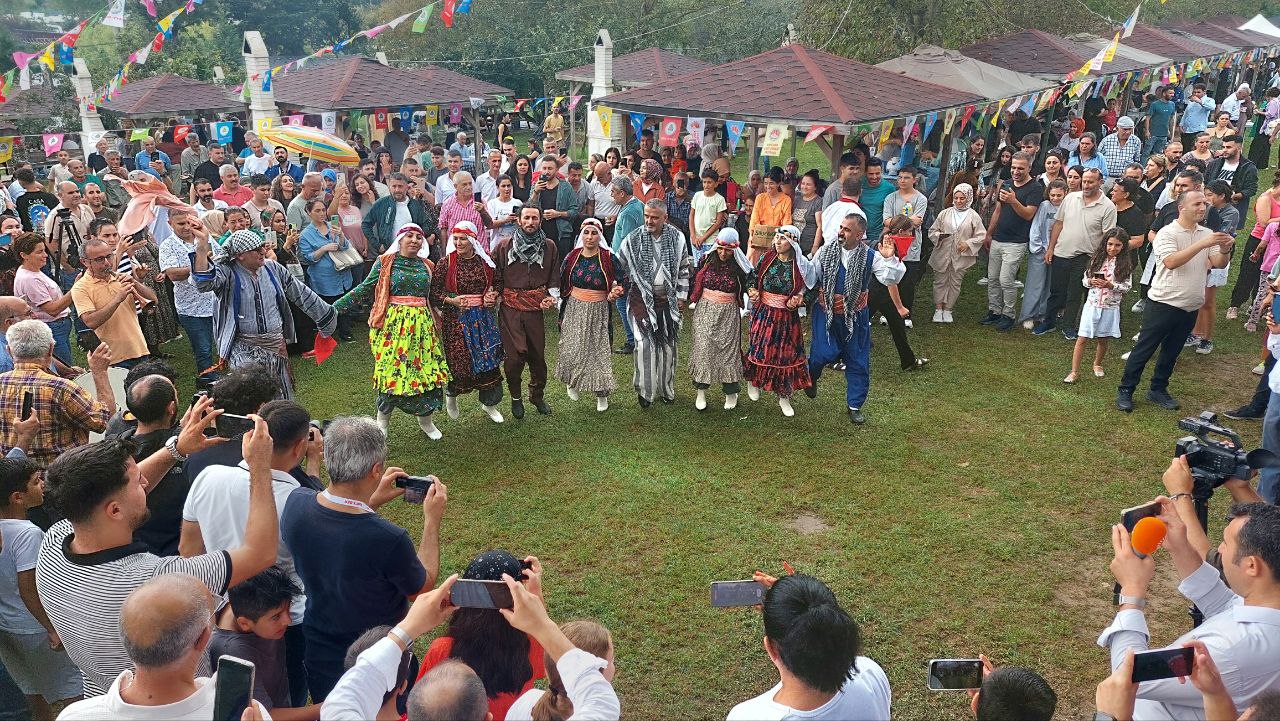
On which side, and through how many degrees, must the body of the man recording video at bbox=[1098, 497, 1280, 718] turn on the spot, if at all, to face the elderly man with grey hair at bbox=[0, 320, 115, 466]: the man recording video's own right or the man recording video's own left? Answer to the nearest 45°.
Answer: approximately 45° to the man recording video's own left

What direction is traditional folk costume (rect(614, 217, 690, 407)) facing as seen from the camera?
toward the camera

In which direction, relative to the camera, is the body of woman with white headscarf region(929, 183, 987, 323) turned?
toward the camera

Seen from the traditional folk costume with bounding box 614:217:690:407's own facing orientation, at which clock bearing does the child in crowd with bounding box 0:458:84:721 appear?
The child in crowd is roughly at 1 o'clock from the traditional folk costume.

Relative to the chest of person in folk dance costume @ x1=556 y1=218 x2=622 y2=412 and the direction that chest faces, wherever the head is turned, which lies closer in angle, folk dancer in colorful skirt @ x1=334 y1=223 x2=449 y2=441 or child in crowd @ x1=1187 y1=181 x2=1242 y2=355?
the folk dancer in colorful skirt

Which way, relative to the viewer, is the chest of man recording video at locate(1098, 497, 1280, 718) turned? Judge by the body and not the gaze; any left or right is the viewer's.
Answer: facing away from the viewer and to the left of the viewer

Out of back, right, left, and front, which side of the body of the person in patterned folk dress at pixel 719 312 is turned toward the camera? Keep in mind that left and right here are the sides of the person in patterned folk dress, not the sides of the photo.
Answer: front

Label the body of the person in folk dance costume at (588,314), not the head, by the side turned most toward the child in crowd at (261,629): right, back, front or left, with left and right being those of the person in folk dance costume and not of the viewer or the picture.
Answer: front
